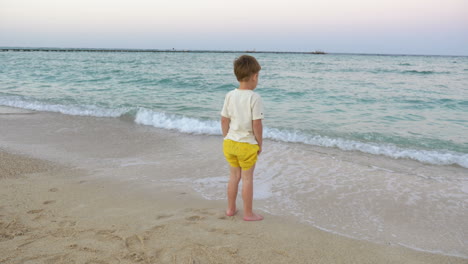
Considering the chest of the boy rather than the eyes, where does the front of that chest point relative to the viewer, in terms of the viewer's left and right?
facing away from the viewer and to the right of the viewer

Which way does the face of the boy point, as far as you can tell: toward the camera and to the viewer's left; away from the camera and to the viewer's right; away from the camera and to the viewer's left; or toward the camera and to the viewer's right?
away from the camera and to the viewer's right
